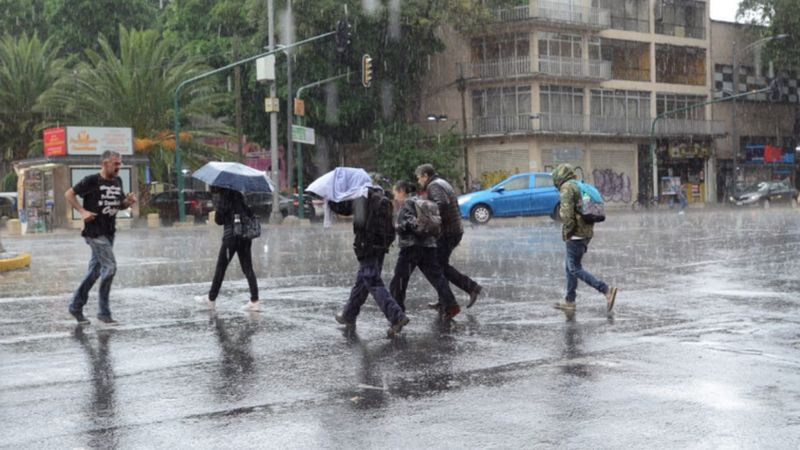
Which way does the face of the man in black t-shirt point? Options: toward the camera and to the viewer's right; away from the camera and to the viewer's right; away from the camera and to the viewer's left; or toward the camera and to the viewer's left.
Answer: toward the camera and to the viewer's right

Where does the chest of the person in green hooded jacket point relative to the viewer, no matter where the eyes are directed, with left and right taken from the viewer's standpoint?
facing to the left of the viewer

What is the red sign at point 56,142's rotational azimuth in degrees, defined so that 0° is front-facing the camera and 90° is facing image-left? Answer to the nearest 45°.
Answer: approximately 0°

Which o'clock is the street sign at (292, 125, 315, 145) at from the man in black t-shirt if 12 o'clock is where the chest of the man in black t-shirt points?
The street sign is roughly at 8 o'clock from the man in black t-shirt.

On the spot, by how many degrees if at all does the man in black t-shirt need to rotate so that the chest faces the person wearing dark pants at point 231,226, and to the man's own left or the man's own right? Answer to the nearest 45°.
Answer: approximately 45° to the man's own left

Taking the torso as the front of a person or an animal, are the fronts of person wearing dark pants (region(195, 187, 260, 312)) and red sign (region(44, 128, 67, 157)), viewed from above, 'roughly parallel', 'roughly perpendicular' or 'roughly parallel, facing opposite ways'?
roughly perpendicular

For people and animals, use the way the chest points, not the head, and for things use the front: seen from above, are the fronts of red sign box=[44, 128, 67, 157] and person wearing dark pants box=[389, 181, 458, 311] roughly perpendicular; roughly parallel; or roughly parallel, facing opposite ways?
roughly perpendicular

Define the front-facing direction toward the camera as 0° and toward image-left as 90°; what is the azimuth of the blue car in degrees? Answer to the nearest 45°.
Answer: approximately 90°
